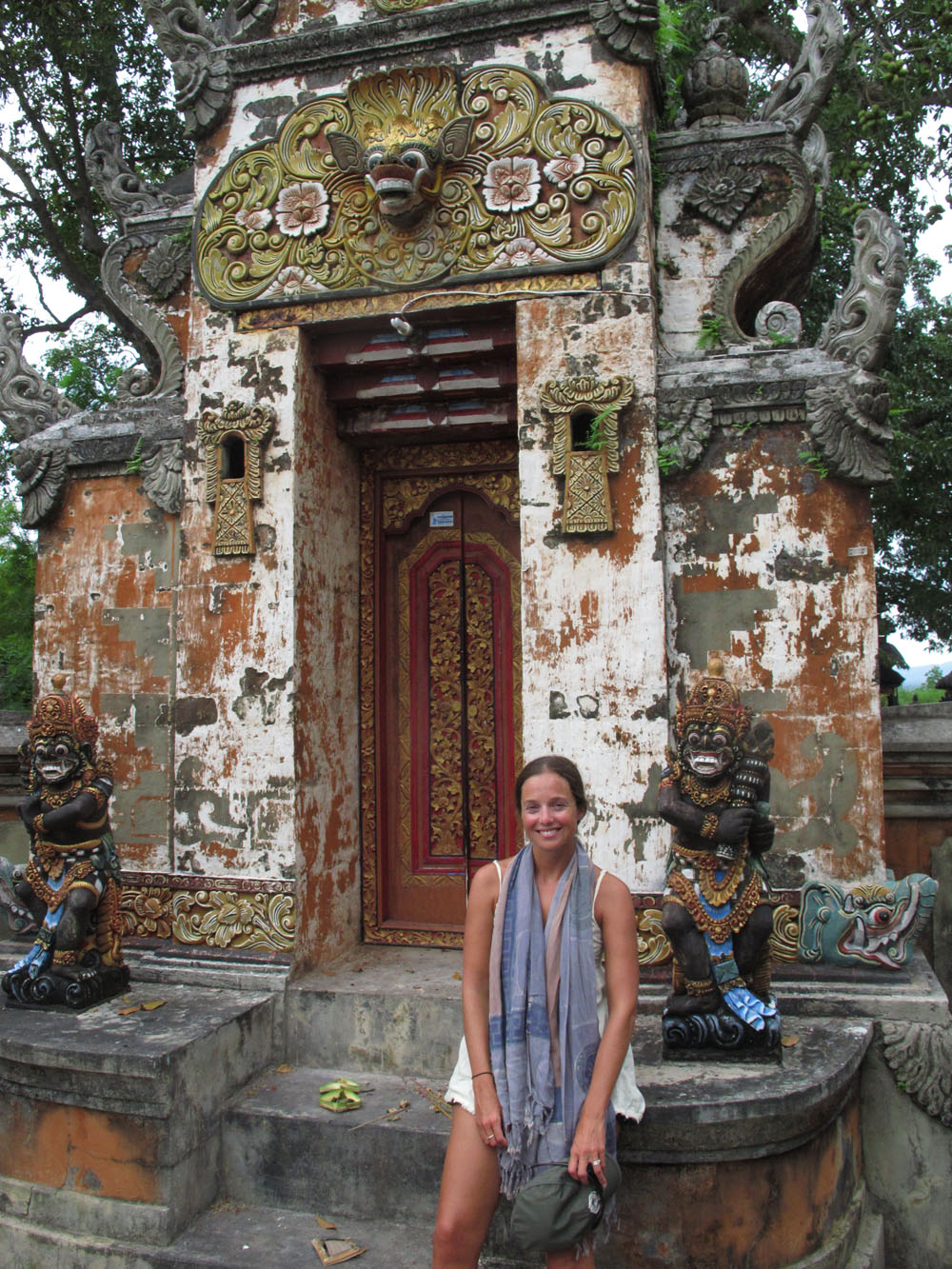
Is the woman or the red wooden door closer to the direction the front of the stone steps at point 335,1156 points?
the woman

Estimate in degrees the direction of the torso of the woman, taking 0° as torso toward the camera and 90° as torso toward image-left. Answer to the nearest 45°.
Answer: approximately 0°

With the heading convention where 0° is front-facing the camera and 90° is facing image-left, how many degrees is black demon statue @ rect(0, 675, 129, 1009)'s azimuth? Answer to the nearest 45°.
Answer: approximately 45°

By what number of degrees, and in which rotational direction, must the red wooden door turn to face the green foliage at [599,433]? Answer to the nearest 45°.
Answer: approximately 45° to its left

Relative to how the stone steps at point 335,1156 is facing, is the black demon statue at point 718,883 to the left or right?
on its left

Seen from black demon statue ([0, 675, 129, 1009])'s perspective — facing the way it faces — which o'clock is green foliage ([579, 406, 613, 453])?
The green foliage is roughly at 8 o'clock from the black demon statue.

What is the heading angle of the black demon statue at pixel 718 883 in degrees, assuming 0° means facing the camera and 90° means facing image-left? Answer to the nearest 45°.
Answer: approximately 0°
